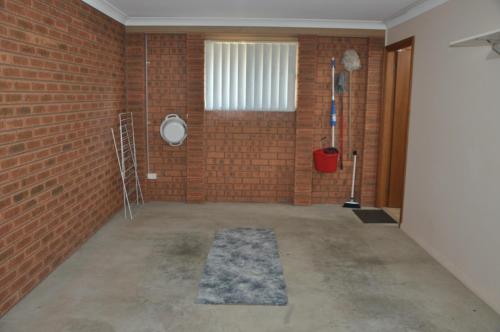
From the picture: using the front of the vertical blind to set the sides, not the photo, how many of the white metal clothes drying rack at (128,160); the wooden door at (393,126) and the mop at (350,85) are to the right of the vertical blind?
1

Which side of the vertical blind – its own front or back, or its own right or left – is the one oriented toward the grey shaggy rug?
front

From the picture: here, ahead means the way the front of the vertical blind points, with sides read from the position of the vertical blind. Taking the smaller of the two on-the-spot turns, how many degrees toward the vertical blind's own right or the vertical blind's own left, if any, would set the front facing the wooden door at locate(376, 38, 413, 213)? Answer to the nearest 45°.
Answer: approximately 90° to the vertical blind's own left

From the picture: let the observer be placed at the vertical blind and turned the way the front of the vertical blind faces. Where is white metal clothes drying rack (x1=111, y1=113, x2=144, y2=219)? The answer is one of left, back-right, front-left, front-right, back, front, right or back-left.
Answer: right

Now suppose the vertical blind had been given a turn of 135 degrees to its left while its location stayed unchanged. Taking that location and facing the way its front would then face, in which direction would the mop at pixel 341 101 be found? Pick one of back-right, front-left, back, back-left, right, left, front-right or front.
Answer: front-right

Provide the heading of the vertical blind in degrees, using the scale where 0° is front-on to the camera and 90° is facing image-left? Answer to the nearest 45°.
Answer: approximately 0°

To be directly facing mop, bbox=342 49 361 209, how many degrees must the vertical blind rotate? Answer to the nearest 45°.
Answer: approximately 90° to its left

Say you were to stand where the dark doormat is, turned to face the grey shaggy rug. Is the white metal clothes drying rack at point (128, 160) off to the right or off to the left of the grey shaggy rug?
right
